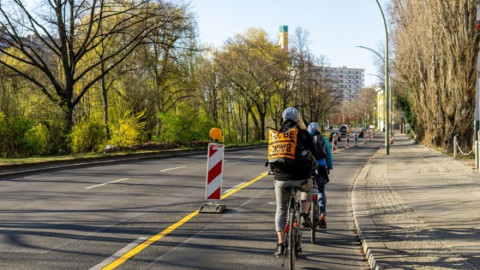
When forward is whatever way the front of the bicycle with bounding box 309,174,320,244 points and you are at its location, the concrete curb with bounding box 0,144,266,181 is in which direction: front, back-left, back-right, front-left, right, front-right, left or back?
front-left

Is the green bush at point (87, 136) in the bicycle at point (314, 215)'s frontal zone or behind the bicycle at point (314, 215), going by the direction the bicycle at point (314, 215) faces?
frontal zone

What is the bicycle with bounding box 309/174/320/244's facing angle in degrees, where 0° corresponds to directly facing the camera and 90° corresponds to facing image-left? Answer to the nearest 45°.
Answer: approximately 180°

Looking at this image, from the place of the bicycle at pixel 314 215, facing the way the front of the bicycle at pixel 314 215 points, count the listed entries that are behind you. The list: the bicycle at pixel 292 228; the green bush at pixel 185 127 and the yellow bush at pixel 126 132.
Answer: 1

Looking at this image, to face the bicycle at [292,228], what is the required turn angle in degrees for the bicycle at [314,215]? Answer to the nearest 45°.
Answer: approximately 180°

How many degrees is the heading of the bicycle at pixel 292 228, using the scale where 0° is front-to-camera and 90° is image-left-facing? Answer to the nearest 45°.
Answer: approximately 180°

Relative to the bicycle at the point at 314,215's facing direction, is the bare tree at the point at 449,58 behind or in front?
in front

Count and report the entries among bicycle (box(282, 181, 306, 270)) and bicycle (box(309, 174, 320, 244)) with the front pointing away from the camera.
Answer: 2

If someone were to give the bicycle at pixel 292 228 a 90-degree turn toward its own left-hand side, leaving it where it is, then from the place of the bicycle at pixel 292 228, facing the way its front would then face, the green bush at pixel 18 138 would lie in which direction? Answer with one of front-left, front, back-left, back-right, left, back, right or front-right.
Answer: front-right

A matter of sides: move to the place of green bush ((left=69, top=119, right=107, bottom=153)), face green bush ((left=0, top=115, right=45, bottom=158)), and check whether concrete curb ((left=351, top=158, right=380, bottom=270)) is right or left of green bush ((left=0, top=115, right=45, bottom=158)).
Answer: left

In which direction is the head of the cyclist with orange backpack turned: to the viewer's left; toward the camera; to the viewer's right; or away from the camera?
away from the camera

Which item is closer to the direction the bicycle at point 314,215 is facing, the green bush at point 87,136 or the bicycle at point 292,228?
the green bush
